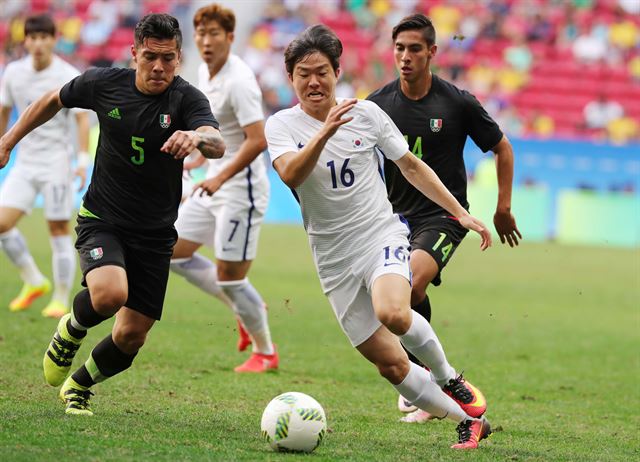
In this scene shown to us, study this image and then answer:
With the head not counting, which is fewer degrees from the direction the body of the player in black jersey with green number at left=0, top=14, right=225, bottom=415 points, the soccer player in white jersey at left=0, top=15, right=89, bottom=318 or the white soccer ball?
the white soccer ball

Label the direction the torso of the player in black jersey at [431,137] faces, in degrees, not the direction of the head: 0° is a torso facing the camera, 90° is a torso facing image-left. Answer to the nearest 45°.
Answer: approximately 45°

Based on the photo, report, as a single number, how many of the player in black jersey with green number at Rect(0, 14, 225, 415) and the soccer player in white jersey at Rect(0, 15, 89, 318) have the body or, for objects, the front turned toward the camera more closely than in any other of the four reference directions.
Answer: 2

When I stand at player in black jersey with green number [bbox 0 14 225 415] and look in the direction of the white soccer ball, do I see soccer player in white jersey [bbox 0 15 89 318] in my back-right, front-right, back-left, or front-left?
back-left

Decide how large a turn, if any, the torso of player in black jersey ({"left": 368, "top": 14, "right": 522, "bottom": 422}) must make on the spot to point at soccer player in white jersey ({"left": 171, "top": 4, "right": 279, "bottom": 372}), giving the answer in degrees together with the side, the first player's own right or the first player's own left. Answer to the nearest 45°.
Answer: approximately 90° to the first player's own right

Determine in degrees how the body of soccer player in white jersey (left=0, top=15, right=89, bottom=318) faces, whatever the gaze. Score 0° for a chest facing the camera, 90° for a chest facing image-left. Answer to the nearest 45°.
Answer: approximately 0°

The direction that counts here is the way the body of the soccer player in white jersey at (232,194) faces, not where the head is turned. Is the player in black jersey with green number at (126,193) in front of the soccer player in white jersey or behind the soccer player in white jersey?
in front

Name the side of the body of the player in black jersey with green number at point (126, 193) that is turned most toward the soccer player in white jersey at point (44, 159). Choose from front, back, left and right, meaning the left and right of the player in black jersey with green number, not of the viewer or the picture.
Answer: back

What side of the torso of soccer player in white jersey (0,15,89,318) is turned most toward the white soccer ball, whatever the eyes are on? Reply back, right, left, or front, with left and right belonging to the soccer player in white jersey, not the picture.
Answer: front

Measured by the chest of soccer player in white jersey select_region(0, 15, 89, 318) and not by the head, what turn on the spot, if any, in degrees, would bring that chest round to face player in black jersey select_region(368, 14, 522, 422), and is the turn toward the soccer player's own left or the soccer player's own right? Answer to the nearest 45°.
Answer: approximately 45° to the soccer player's own left

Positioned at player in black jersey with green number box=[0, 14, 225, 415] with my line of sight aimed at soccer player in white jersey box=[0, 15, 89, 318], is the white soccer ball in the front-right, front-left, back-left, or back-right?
back-right

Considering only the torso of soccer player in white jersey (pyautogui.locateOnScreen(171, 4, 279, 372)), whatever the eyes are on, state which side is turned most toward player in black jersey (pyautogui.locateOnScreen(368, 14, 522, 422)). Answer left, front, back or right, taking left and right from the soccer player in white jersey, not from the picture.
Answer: left

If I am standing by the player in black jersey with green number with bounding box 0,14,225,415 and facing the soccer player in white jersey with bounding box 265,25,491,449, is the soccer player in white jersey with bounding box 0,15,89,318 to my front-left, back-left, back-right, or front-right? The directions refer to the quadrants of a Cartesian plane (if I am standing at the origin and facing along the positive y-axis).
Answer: back-left
